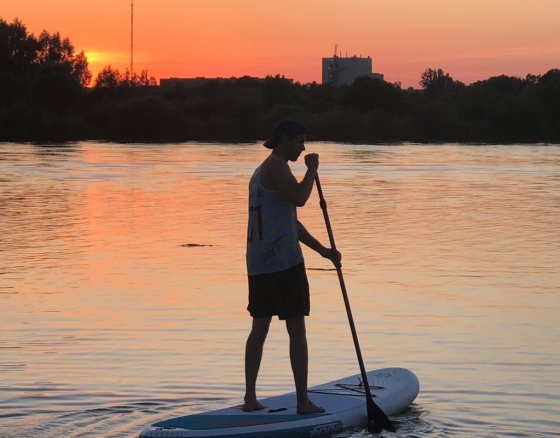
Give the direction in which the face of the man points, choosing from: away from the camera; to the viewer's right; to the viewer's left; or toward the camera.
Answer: to the viewer's right

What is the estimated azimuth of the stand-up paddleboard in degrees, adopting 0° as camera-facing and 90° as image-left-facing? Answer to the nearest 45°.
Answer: approximately 270°

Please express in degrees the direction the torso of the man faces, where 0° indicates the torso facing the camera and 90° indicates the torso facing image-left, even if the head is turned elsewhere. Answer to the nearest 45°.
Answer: approximately 270°
